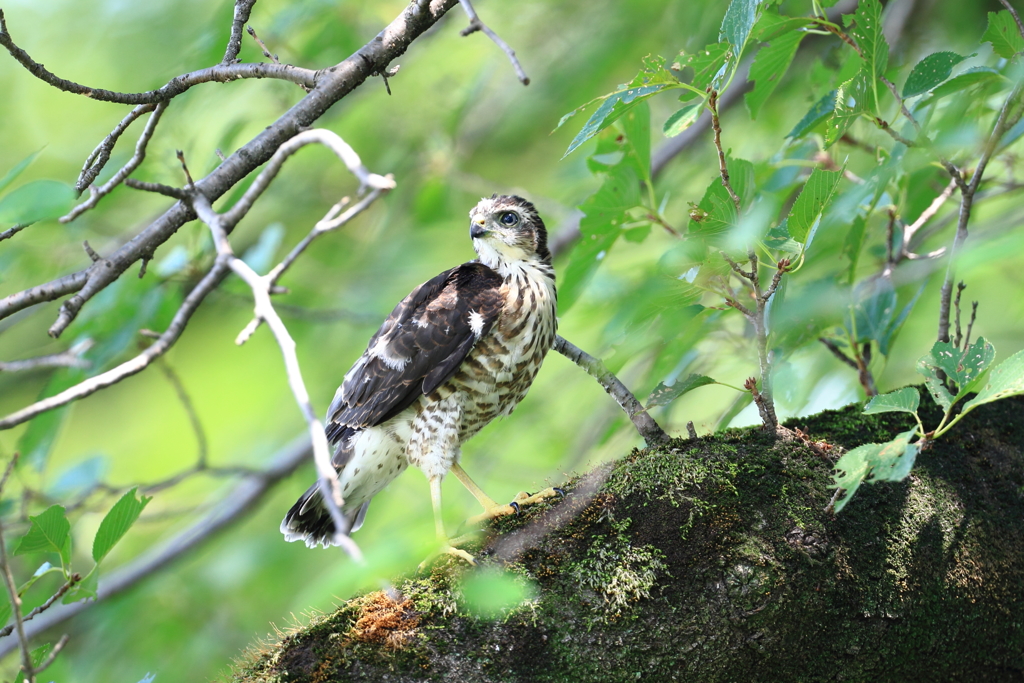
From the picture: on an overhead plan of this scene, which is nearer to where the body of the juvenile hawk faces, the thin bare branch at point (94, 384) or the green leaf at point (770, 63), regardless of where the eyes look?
the green leaf

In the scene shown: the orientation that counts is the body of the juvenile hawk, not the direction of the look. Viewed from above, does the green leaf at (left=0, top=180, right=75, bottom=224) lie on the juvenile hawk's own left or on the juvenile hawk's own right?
on the juvenile hawk's own right

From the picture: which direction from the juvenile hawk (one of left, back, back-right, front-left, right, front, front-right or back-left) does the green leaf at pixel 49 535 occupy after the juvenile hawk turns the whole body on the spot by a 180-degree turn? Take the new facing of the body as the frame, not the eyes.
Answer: front-left

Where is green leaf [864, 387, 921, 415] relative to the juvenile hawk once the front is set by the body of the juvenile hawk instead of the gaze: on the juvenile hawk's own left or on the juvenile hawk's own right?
on the juvenile hawk's own left

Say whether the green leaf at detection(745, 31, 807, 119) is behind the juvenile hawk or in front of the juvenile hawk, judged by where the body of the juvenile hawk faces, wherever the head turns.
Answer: in front

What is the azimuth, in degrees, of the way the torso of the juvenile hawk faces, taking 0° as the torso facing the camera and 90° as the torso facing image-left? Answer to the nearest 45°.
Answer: approximately 270°
